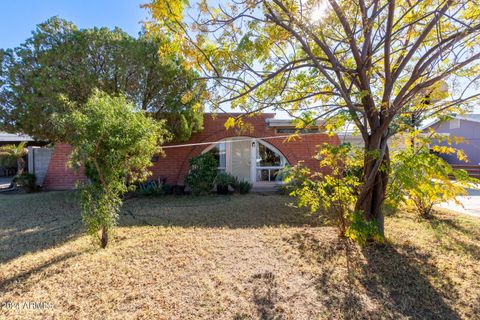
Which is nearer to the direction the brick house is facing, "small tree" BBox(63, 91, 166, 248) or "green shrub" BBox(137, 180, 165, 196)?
the small tree

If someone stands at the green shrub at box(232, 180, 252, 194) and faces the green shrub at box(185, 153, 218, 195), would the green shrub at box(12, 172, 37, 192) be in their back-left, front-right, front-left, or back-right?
front-right

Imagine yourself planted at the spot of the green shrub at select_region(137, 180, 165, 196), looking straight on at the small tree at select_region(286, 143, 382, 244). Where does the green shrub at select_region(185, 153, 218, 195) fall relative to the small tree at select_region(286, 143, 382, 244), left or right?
left

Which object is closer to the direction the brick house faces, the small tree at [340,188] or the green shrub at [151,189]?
the small tree

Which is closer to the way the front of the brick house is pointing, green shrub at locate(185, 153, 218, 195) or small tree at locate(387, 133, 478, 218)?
the green shrub

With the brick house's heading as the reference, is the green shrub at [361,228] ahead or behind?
ahead

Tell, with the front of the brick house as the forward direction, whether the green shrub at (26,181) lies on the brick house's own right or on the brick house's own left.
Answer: on the brick house's own right

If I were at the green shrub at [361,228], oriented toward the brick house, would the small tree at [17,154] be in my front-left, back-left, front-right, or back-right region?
front-left

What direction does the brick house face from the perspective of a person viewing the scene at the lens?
facing the viewer

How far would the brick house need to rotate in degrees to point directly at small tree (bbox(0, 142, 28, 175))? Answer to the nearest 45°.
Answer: approximately 90° to its right

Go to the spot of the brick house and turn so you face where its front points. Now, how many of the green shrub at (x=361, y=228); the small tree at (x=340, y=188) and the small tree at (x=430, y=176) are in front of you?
3

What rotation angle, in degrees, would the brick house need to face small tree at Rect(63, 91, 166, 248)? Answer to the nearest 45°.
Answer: approximately 45° to its right

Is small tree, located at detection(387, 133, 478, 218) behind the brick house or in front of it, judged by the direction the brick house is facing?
in front
